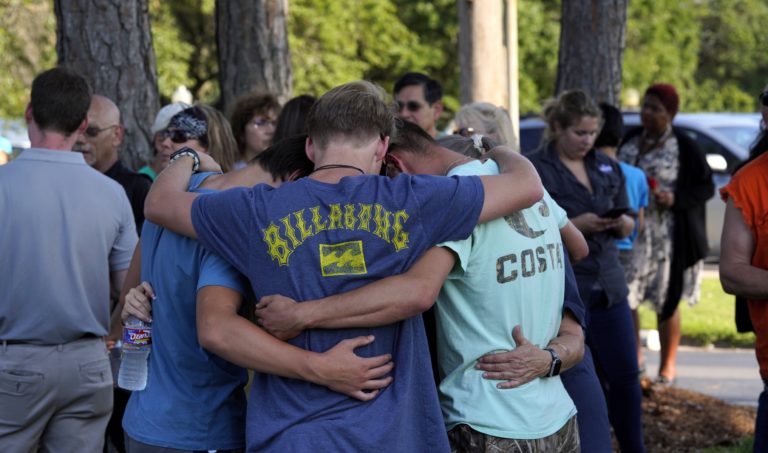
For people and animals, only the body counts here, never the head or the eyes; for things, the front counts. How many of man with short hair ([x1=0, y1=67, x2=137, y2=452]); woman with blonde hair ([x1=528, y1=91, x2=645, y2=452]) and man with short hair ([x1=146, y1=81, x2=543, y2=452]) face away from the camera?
2

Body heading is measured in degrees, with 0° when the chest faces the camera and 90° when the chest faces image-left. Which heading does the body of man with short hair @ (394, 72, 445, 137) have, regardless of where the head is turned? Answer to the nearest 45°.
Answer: approximately 45°

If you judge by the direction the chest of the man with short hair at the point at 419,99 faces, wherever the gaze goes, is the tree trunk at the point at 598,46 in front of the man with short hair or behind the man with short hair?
behind

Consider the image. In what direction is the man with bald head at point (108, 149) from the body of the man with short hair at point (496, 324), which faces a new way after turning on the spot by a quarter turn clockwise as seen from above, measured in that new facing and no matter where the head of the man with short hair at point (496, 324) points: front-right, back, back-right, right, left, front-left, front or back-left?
left

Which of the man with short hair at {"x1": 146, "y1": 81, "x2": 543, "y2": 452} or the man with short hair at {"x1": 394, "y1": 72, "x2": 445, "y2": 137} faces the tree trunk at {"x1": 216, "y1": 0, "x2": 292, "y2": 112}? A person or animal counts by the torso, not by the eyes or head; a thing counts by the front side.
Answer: the man with short hair at {"x1": 146, "y1": 81, "x2": 543, "y2": 452}

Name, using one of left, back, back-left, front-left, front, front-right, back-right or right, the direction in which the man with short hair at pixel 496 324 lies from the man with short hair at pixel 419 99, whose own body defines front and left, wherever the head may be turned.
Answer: front-left

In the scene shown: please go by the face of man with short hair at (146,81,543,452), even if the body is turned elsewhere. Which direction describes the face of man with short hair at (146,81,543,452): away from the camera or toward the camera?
away from the camera

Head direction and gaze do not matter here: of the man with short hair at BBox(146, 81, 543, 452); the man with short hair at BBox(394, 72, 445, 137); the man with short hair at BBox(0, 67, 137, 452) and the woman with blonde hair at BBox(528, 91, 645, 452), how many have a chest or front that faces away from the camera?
2

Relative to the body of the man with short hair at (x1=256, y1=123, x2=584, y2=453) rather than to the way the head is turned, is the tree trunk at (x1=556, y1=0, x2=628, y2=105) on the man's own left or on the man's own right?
on the man's own right

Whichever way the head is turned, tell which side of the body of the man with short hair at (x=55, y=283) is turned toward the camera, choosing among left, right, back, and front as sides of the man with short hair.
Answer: back

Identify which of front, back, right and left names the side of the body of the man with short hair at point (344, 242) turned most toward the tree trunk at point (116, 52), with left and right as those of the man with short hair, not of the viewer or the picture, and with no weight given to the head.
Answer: front

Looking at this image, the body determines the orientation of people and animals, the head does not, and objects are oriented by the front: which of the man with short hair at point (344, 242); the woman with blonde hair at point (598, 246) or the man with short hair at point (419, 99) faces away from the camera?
the man with short hair at point (344, 242)

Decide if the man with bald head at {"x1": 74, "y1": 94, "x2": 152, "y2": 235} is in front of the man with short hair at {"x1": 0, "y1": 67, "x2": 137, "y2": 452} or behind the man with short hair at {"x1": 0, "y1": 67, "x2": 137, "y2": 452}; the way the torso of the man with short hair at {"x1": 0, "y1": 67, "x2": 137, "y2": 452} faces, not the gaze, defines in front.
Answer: in front

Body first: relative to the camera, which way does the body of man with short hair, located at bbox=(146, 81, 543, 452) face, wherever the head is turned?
away from the camera

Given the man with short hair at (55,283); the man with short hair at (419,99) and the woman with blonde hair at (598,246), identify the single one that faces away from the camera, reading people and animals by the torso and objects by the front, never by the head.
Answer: the man with short hair at (55,283)

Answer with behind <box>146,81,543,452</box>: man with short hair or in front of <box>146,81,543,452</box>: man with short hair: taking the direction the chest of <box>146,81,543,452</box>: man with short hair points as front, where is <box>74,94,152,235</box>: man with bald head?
in front

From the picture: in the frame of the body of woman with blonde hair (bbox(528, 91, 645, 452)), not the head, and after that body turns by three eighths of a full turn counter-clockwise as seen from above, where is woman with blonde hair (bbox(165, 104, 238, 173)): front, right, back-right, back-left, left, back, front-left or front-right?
back-left
